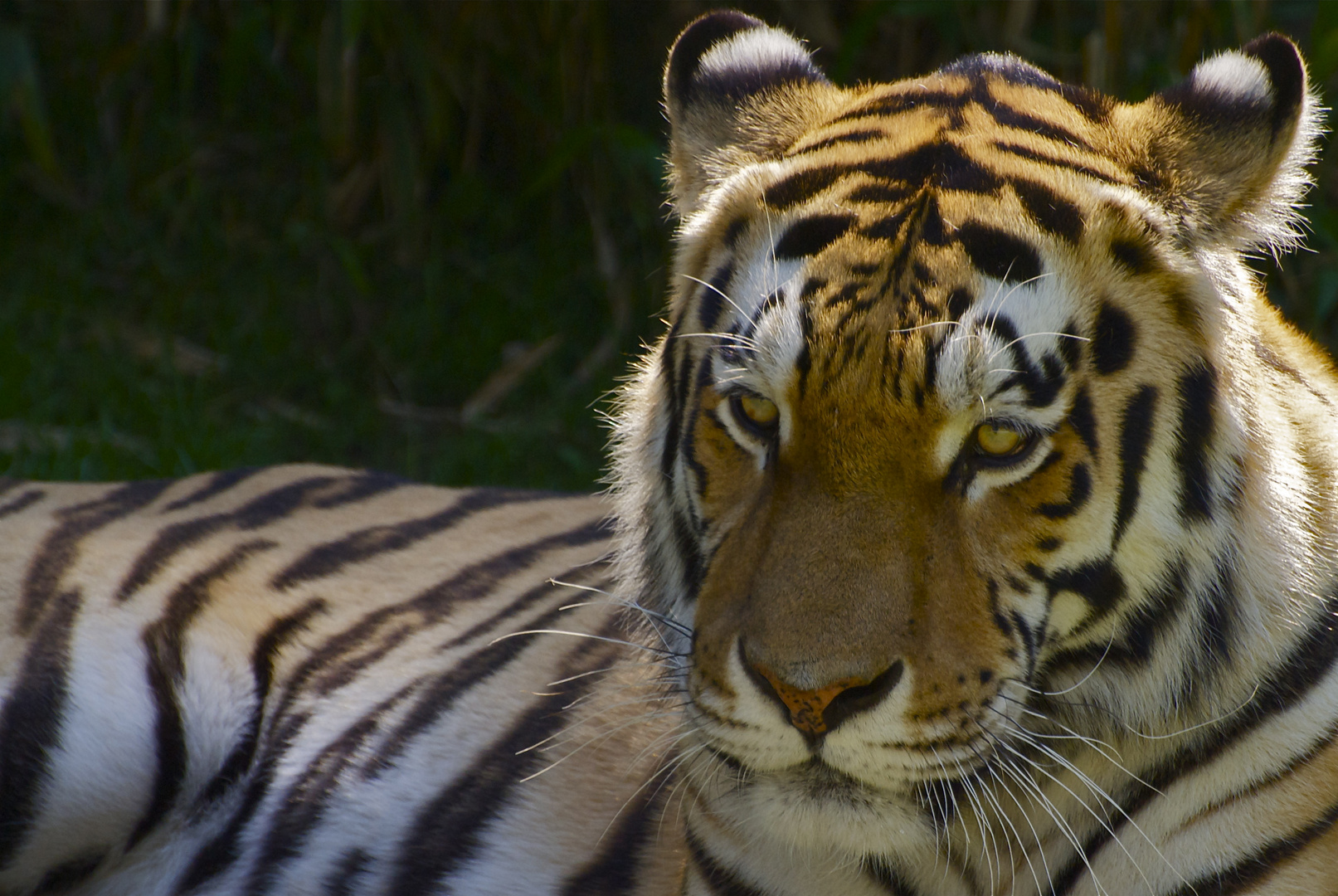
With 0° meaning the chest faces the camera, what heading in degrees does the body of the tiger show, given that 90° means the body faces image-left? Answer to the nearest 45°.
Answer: approximately 315°
